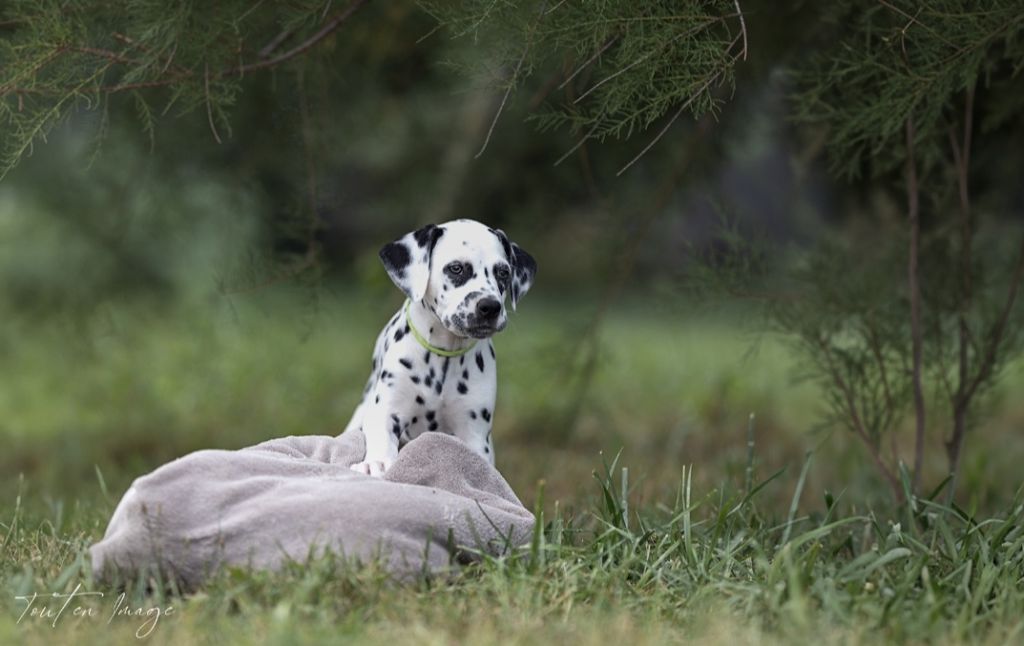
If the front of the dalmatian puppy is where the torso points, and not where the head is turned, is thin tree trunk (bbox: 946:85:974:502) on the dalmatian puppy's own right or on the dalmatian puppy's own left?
on the dalmatian puppy's own left

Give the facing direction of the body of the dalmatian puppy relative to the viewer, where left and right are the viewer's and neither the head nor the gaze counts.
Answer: facing the viewer and to the right of the viewer
